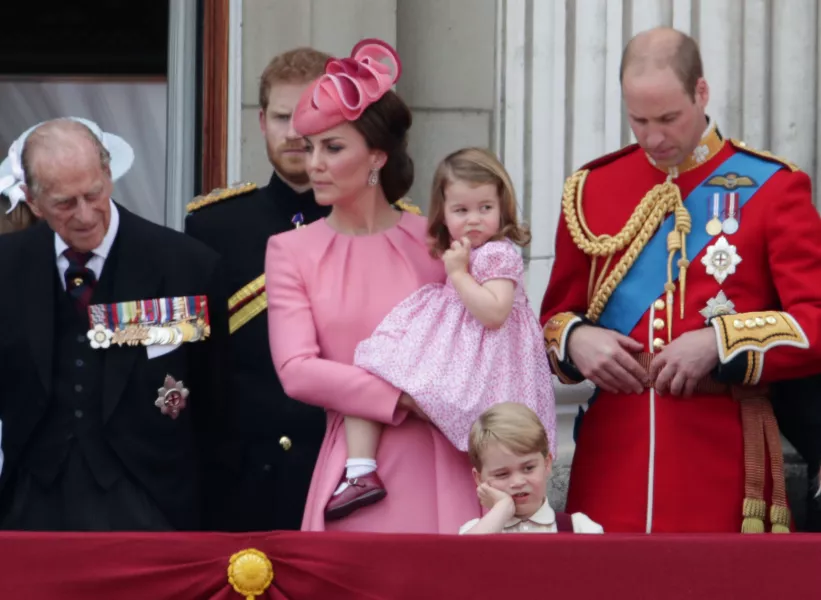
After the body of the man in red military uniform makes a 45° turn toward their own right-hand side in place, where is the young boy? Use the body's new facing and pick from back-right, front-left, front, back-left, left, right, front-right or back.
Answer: front

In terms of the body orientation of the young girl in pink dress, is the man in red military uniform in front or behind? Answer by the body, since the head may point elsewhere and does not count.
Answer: behind

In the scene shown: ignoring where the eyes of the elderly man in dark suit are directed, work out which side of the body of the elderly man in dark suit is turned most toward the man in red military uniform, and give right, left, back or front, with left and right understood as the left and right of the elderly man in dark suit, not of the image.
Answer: left

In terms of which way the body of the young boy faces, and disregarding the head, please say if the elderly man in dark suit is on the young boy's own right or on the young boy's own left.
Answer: on the young boy's own right

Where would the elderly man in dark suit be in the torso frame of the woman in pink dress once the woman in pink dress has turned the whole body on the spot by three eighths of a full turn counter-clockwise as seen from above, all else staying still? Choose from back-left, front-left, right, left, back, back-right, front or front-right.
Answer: back-left

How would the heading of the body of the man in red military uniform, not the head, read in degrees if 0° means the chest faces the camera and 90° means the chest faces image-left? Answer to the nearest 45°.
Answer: approximately 0°

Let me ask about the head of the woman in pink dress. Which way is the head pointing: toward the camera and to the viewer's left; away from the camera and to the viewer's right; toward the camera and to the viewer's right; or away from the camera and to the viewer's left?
toward the camera and to the viewer's left

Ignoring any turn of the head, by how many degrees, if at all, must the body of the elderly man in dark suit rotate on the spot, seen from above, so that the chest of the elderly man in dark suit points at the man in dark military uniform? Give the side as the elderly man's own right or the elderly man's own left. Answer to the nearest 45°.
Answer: approximately 135° to the elderly man's own left
